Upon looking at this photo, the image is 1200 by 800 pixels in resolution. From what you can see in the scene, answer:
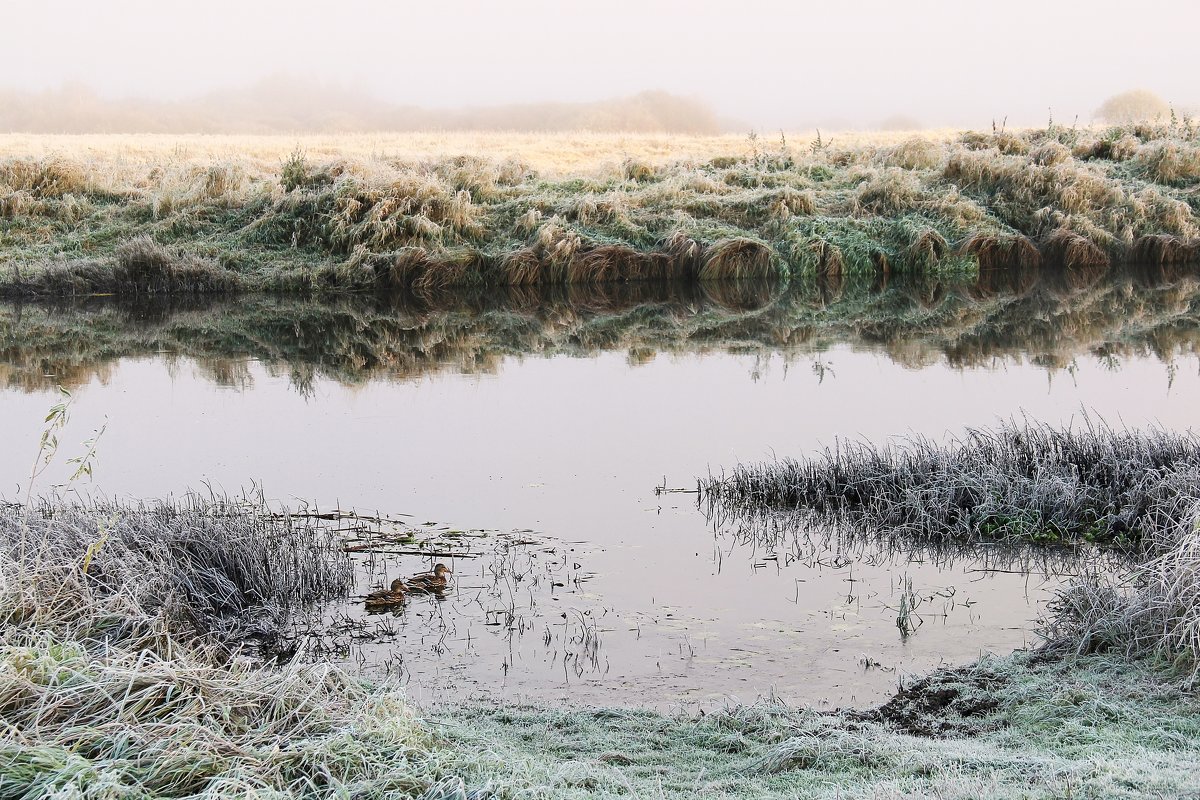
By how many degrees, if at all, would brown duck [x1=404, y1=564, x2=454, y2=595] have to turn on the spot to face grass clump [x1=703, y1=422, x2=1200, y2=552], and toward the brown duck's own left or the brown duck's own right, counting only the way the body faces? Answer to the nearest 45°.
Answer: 0° — it already faces it

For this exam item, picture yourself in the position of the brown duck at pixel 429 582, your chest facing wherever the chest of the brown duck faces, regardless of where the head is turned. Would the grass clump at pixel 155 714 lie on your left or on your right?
on your right

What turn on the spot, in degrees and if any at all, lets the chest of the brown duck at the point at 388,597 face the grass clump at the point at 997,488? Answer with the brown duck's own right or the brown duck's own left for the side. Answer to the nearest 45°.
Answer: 0° — it already faces it

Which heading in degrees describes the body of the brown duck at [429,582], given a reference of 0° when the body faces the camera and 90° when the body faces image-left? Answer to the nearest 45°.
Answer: approximately 270°

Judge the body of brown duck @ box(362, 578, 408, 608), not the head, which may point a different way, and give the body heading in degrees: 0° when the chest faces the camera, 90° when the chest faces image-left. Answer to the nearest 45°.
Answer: approximately 270°
